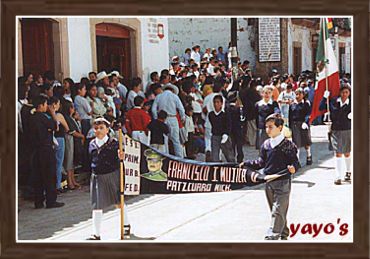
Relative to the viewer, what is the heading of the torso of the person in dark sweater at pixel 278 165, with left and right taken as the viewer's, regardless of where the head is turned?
facing the viewer and to the left of the viewer

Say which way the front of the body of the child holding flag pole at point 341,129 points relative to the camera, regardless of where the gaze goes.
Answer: toward the camera

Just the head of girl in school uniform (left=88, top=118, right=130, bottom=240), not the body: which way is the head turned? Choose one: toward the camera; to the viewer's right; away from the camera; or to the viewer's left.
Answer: toward the camera

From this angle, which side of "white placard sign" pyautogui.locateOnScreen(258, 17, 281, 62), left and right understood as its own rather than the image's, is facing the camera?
front

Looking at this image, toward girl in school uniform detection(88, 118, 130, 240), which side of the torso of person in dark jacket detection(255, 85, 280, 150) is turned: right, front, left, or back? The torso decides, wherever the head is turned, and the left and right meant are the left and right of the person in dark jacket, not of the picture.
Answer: front

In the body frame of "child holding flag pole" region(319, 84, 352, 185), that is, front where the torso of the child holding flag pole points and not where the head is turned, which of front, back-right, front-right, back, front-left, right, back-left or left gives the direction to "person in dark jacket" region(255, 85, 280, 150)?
right

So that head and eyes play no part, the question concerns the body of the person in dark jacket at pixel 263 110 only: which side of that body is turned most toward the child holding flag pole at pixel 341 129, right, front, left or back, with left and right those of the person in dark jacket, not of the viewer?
left
